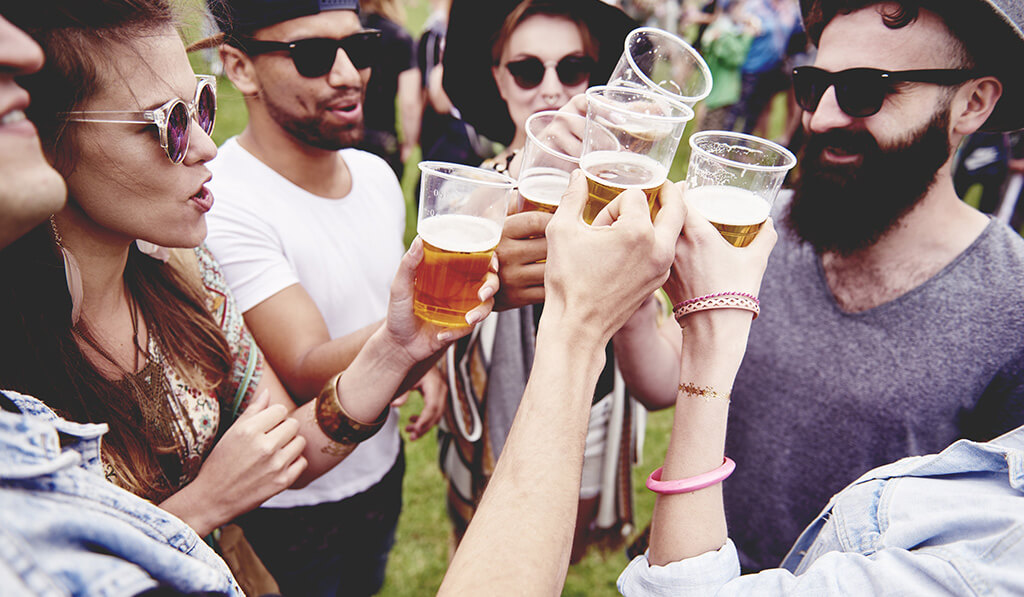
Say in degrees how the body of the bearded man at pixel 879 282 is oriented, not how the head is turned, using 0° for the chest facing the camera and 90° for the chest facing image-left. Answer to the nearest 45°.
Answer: approximately 45°

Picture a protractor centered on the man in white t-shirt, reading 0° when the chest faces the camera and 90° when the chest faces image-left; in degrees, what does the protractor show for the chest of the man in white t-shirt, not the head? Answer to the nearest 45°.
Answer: approximately 315°

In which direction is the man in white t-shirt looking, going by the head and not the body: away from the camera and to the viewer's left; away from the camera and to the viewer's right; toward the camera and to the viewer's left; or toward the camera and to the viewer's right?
toward the camera and to the viewer's right

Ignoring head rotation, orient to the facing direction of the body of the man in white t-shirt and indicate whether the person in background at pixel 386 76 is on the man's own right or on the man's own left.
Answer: on the man's own left

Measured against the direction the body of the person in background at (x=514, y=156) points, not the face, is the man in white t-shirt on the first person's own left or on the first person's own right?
on the first person's own right

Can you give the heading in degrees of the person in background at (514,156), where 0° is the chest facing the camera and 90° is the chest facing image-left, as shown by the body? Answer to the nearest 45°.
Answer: approximately 0°

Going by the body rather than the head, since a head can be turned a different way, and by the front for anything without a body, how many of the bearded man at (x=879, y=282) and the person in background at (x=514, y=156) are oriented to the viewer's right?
0

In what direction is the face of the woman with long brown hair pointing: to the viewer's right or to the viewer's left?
to the viewer's right
